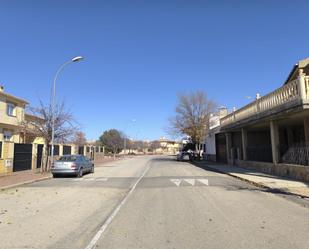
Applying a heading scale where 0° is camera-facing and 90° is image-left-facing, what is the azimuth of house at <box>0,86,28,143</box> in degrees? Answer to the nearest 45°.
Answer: approximately 315°

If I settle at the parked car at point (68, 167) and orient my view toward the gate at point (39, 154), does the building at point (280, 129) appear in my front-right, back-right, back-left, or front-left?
back-right

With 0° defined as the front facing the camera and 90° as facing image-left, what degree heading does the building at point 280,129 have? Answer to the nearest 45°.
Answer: approximately 45°

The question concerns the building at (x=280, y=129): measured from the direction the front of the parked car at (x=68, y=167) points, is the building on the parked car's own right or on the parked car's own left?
on the parked car's own right

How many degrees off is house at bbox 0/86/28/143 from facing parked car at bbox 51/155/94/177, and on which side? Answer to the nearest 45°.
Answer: approximately 45° to its right
